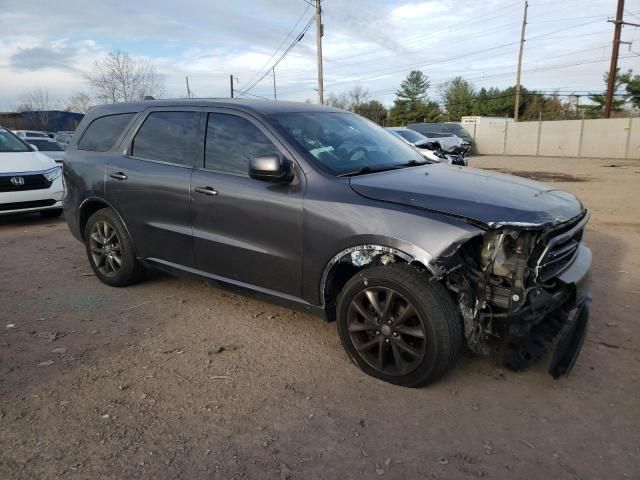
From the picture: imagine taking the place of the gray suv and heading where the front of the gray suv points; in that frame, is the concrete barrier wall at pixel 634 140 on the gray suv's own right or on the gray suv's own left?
on the gray suv's own left

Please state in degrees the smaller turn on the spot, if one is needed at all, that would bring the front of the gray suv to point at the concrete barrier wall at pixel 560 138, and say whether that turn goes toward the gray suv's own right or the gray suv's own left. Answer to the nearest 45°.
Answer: approximately 90° to the gray suv's own left

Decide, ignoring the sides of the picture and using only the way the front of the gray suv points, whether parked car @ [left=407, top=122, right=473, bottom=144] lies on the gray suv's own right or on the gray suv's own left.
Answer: on the gray suv's own left

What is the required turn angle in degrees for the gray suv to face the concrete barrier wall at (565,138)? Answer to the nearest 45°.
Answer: approximately 90° to its left

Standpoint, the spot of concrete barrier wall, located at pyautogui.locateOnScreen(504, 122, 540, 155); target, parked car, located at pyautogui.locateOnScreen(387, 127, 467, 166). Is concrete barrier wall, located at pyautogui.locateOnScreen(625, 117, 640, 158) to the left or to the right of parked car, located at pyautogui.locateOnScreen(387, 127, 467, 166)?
left

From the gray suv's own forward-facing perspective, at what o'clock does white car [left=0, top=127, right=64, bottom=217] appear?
The white car is roughly at 6 o'clock from the gray suv.
